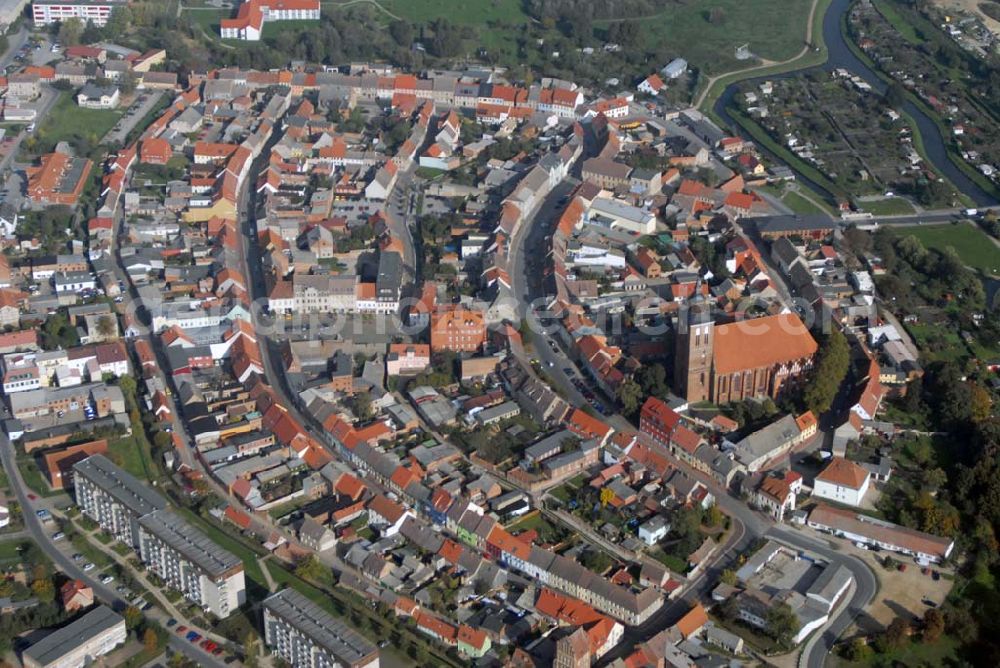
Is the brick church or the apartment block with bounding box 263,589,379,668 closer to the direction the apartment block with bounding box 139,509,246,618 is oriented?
the apartment block

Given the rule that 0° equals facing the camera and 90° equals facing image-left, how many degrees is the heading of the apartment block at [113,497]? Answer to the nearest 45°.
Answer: approximately 45°

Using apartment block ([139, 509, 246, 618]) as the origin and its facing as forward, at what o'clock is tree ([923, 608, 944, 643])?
The tree is roughly at 8 o'clock from the apartment block.

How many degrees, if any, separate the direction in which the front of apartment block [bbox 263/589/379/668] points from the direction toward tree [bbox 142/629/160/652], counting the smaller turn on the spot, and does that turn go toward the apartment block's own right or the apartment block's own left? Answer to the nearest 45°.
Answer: approximately 45° to the apartment block's own right

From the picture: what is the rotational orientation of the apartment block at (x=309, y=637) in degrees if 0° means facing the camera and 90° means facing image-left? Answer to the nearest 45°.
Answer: approximately 45°

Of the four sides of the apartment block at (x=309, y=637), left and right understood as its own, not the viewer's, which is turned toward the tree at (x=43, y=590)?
right

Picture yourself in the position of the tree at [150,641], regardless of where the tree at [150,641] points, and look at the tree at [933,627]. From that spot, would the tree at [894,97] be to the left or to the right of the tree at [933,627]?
left
